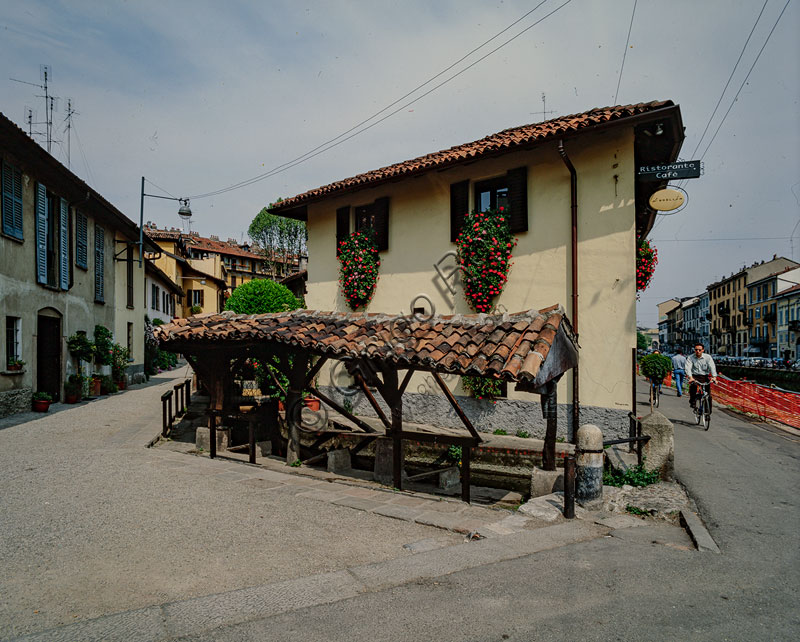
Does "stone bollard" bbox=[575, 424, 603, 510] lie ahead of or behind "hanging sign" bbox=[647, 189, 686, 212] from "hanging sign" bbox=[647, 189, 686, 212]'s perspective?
ahead

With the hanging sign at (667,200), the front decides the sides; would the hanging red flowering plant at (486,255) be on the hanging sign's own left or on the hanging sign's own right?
on the hanging sign's own right

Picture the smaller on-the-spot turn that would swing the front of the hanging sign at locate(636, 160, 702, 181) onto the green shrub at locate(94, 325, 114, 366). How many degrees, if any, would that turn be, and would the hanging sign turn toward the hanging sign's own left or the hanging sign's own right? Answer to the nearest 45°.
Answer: approximately 90° to the hanging sign's own right

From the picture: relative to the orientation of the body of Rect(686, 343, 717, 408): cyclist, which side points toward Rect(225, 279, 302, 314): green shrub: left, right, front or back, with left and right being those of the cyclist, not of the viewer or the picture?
right

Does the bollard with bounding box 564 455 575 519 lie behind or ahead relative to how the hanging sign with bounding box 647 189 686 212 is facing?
ahead

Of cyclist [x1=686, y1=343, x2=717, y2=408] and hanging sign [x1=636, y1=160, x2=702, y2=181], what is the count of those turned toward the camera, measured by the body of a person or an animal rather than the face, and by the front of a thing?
2

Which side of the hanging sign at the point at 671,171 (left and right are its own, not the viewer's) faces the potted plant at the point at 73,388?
right

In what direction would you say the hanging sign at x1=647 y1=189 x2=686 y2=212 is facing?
toward the camera

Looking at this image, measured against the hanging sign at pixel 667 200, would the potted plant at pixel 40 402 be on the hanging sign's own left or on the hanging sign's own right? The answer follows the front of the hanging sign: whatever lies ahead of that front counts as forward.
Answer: on the hanging sign's own right

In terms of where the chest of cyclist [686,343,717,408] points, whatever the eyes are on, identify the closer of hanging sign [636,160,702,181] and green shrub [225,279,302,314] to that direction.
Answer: the hanging sign

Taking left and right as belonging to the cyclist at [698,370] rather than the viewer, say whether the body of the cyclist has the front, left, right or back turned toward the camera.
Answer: front
